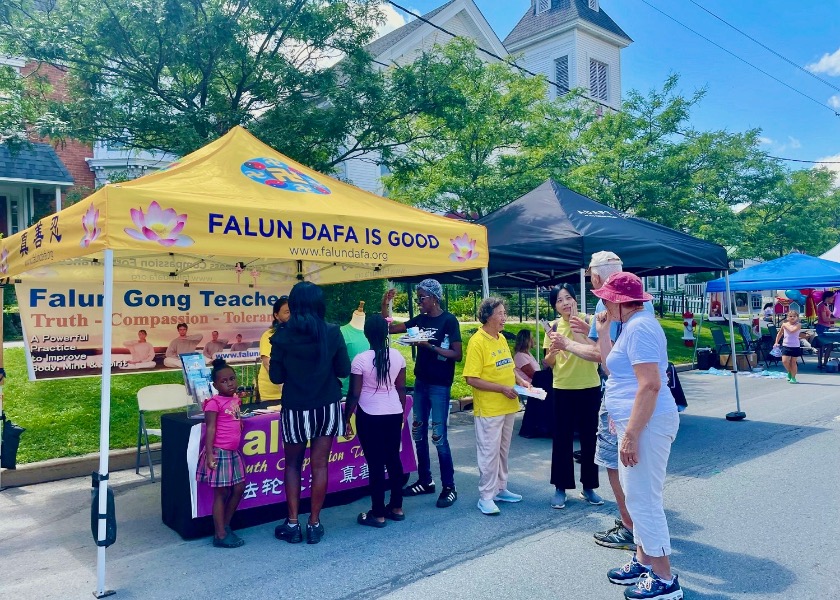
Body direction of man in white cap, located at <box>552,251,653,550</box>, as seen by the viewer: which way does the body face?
to the viewer's left

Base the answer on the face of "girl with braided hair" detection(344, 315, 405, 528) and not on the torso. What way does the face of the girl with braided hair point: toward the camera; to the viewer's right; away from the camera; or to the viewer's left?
away from the camera

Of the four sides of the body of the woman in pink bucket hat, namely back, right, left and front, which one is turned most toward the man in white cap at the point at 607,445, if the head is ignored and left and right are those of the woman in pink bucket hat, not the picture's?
right

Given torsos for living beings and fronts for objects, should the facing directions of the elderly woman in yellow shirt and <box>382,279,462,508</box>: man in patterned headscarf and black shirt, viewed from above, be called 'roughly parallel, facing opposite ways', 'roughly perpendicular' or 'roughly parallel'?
roughly perpendicular

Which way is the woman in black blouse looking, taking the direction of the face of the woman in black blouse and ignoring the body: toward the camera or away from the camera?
away from the camera

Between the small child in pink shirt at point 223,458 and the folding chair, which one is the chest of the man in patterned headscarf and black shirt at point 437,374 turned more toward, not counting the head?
the small child in pink shirt

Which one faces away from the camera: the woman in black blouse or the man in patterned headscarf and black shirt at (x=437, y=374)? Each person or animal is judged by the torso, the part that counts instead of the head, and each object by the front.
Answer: the woman in black blouse

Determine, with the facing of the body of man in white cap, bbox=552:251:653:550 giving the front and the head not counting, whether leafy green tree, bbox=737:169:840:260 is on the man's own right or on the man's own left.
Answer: on the man's own right

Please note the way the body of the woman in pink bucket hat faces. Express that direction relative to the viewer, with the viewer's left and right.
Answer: facing to the left of the viewer
